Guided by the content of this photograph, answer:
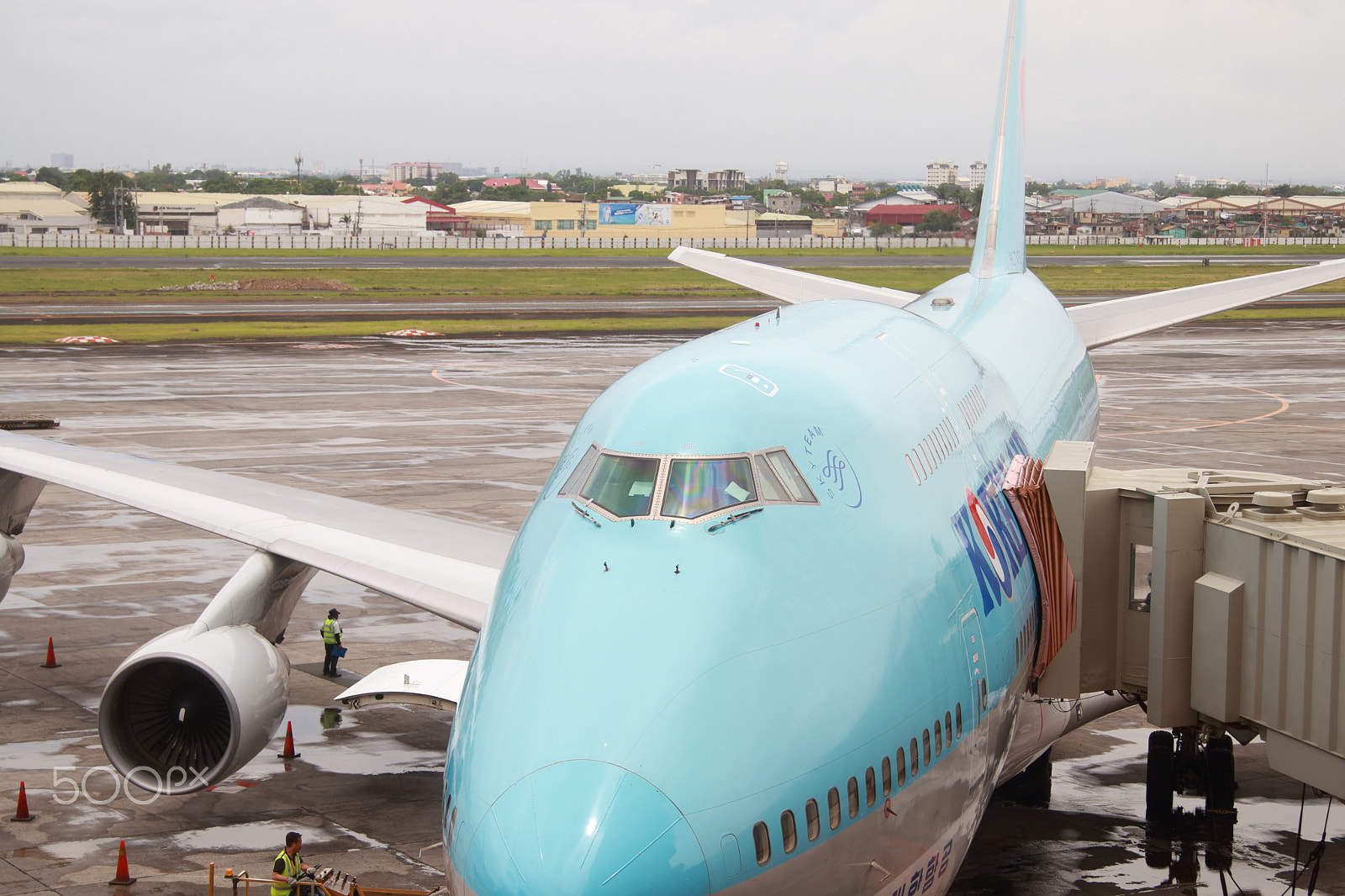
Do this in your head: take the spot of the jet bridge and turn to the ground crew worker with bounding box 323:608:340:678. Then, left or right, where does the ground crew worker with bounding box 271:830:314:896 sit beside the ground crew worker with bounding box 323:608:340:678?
left

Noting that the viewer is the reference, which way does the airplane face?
facing the viewer
